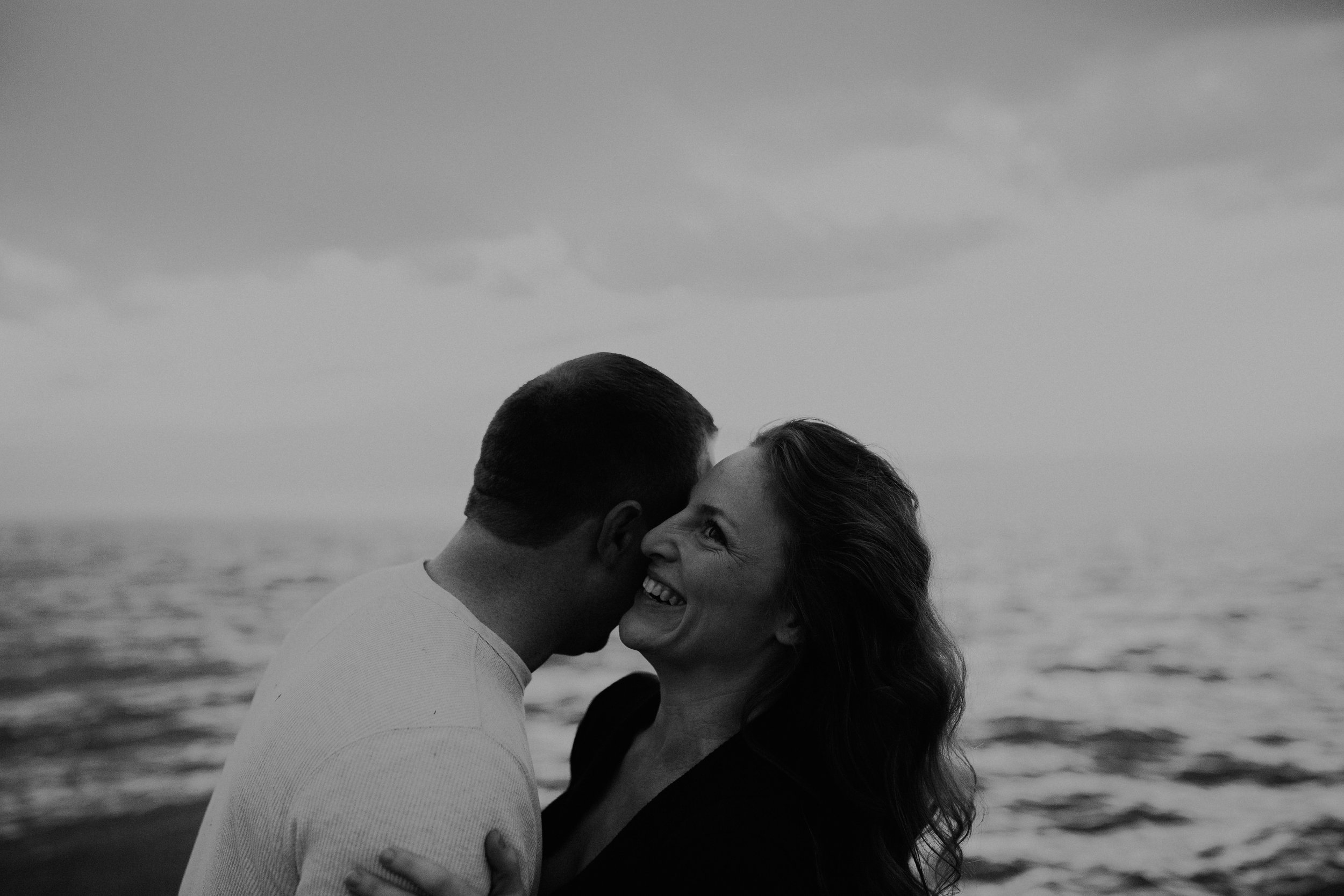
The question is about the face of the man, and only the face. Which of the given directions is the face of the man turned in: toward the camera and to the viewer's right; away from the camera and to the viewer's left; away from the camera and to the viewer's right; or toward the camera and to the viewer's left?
away from the camera and to the viewer's right

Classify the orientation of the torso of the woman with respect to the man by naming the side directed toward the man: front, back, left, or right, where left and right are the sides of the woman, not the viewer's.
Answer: front

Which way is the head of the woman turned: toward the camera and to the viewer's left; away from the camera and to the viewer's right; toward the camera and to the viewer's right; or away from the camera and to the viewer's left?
toward the camera and to the viewer's left

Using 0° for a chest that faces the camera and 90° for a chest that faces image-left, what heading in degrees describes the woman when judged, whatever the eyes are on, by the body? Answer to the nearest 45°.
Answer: approximately 45°
